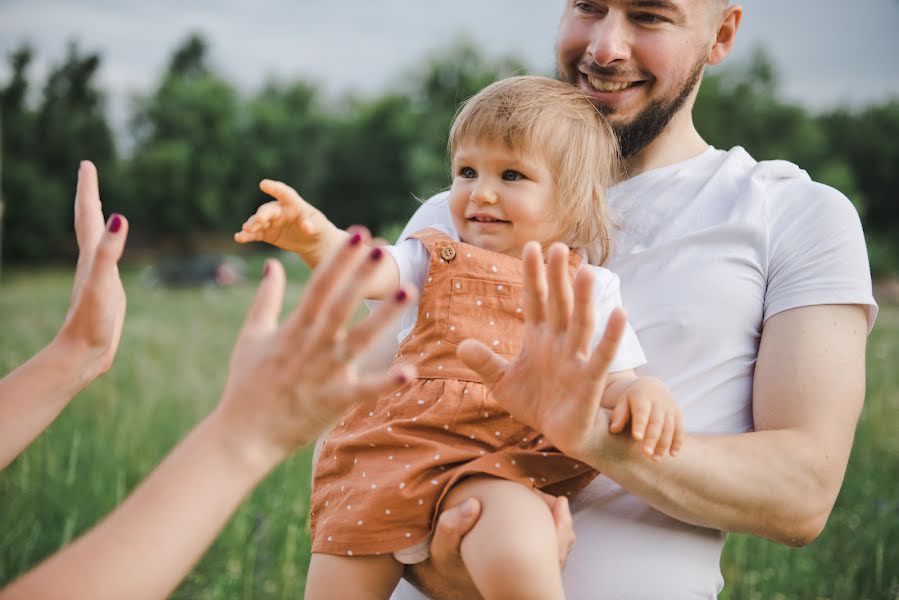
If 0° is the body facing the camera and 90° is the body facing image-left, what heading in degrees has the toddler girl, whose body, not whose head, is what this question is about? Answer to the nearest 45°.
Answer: approximately 45°
